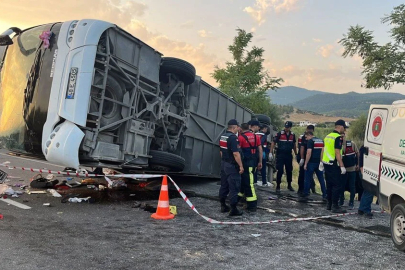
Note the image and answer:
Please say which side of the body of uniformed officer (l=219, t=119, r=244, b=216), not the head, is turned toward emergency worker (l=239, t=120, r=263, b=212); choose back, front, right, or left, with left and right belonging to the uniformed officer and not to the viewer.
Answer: front

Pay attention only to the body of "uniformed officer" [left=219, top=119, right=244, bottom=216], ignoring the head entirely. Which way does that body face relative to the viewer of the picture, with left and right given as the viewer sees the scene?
facing away from the viewer and to the right of the viewer

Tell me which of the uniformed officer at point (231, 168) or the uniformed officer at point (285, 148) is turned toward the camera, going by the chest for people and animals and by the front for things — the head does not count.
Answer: the uniformed officer at point (285, 148)

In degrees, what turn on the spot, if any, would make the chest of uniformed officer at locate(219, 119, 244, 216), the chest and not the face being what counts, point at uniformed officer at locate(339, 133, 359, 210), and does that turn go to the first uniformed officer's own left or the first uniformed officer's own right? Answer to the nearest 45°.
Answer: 0° — they already face them

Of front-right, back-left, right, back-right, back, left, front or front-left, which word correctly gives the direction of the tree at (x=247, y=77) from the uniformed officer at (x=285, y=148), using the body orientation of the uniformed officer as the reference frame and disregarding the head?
back

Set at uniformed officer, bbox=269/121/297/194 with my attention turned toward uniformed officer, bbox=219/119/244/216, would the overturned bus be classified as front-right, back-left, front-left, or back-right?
front-right

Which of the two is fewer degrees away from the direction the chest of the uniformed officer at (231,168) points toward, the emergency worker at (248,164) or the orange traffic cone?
the emergency worker

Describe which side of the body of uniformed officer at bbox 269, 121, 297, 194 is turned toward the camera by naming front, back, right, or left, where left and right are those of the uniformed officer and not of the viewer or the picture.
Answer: front

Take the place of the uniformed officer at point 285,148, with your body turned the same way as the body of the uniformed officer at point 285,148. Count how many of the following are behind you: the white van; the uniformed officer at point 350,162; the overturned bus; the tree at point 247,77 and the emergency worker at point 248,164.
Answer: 1

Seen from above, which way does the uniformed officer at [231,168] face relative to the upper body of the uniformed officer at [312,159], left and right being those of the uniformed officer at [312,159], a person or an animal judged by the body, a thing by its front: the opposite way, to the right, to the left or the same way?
to the right

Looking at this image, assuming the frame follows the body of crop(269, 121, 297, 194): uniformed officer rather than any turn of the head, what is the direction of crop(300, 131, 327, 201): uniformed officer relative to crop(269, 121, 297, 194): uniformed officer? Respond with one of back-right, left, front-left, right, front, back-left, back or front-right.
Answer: front-left

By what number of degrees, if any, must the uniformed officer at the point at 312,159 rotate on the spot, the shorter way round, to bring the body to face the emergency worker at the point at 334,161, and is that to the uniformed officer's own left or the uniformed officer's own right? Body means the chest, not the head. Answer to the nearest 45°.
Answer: approximately 135° to the uniformed officer's own left

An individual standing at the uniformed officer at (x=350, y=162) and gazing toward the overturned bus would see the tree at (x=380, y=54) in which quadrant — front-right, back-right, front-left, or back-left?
back-right
